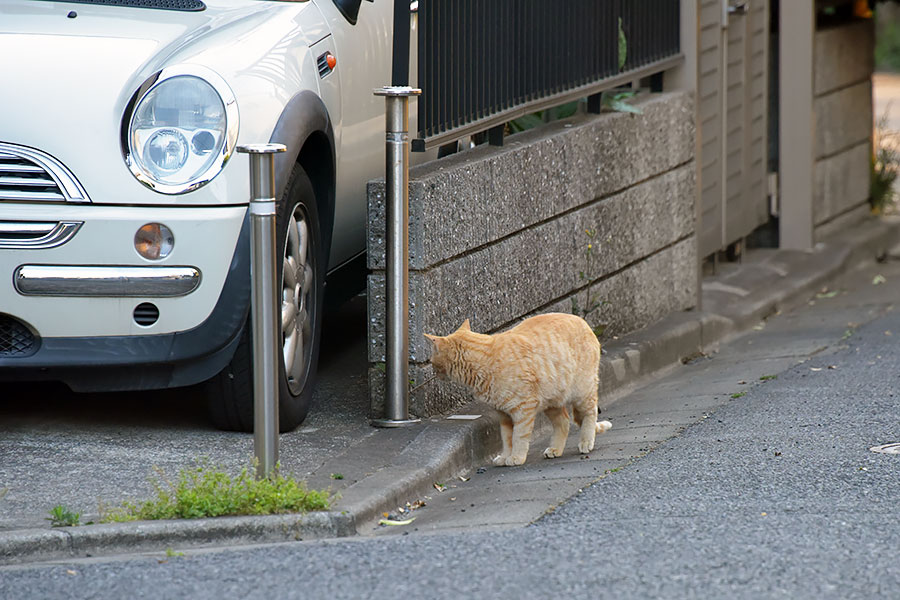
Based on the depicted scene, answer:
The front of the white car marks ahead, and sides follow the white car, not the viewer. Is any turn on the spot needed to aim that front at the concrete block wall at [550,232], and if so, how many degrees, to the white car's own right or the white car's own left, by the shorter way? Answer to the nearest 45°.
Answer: approximately 135° to the white car's own left

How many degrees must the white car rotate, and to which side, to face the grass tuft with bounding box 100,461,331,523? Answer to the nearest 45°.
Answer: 0° — it already faces it

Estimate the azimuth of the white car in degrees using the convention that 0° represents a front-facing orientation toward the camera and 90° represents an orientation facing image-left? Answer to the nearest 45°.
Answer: approximately 0°

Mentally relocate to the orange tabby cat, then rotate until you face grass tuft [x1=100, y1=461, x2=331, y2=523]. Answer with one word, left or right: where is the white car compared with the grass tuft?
right

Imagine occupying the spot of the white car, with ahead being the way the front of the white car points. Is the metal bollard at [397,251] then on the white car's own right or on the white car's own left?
on the white car's own left

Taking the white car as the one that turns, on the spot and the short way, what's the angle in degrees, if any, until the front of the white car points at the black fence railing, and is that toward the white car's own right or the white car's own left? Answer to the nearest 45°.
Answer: approximately 135° to the white car's own left

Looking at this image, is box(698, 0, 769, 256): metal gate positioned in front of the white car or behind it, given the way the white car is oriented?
behind
